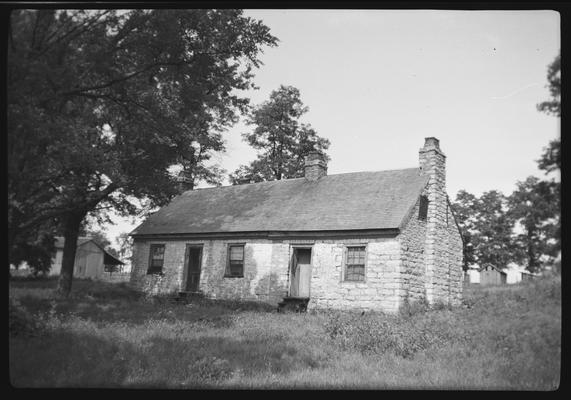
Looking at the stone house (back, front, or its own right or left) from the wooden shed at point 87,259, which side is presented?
right

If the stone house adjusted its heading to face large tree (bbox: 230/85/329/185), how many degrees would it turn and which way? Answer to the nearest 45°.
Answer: approximately 135° to its right

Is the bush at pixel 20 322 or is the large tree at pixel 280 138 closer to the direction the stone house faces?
the bush

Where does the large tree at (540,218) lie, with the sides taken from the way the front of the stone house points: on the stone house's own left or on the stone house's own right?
on the stone house's own left

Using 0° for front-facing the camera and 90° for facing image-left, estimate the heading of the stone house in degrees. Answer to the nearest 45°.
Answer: approximately 45°

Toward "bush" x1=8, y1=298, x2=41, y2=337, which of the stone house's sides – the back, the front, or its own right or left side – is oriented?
front
